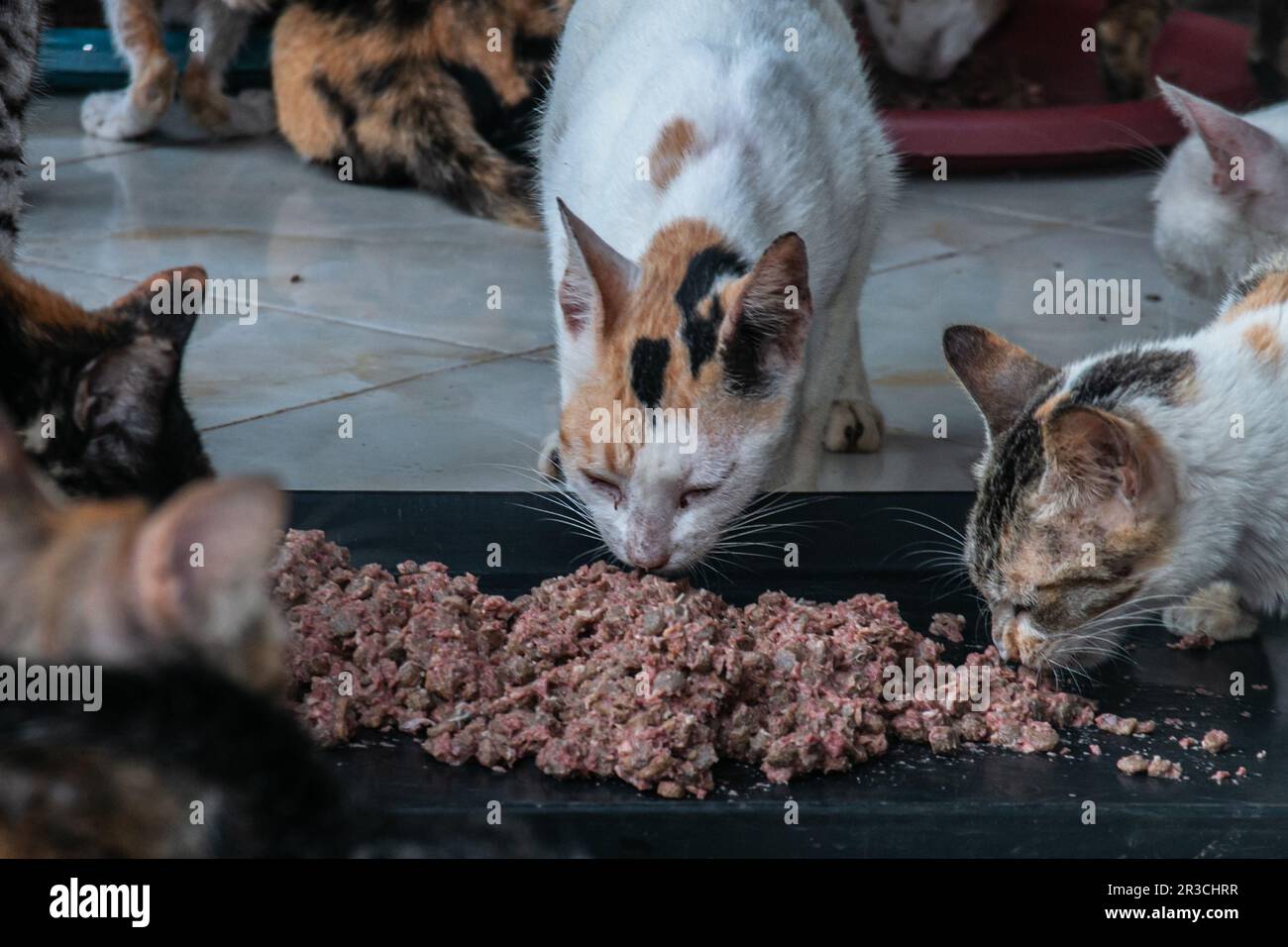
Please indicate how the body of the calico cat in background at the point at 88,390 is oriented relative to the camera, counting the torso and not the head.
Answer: to the viewer's right

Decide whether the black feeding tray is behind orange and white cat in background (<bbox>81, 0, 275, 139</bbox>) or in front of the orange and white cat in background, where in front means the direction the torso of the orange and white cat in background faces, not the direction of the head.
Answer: in front

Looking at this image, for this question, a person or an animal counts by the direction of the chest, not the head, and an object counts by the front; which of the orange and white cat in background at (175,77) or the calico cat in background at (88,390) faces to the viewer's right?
the calico cat in background at (88,390)

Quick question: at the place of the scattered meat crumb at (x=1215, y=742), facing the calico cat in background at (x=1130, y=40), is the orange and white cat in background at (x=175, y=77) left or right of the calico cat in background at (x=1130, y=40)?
left

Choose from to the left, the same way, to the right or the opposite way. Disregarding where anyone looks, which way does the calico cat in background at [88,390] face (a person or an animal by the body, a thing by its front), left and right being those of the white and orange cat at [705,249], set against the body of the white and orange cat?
to the left

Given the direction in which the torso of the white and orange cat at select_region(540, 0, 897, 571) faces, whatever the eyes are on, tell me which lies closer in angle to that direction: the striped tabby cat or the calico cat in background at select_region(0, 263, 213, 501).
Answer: the calico cat in background
